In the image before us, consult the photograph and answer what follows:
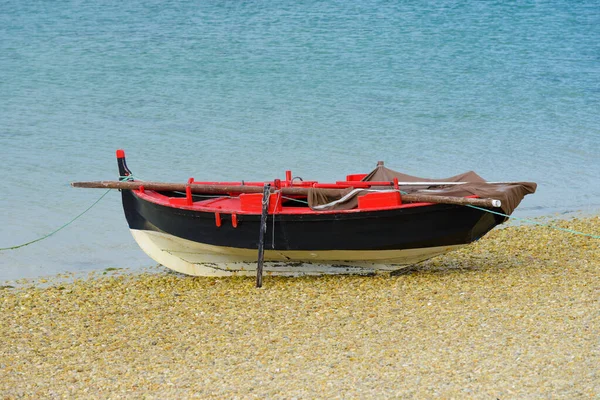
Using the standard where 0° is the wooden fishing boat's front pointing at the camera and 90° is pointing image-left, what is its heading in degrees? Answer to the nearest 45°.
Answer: approximately 90°
